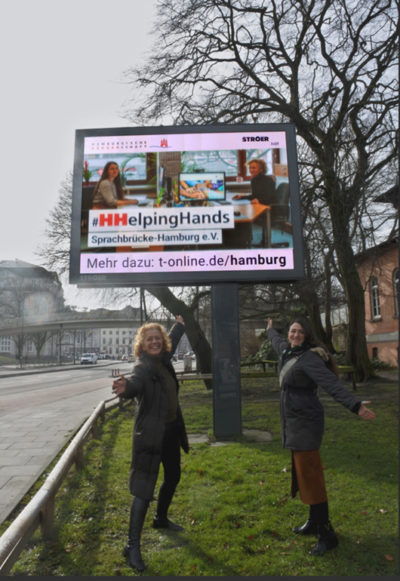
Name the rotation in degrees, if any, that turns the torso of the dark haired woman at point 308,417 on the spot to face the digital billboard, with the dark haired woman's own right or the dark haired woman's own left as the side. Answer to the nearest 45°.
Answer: approximately 90° to the dark haired woman's own right

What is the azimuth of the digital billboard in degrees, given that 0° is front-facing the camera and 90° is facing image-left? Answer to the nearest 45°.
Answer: approximately 0°

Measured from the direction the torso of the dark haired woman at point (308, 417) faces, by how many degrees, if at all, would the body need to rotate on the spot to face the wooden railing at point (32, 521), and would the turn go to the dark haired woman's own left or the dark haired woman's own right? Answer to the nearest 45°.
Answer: approximately 45° to the dark haired woman's own right

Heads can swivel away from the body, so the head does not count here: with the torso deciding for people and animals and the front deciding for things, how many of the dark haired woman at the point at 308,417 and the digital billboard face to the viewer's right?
0

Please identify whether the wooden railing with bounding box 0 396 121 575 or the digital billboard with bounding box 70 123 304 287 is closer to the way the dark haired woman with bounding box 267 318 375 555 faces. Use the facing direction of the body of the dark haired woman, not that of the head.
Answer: the wooden railing

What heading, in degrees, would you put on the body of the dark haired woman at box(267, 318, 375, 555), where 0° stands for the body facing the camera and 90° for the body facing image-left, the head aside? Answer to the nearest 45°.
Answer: approximately 45°

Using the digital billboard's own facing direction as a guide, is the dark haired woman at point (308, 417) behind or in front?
in front
